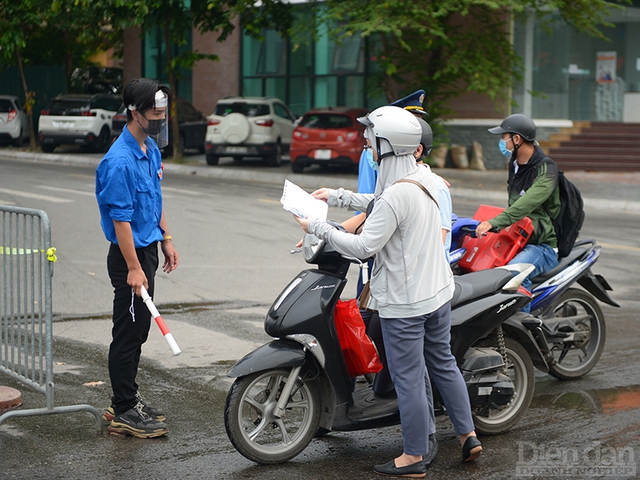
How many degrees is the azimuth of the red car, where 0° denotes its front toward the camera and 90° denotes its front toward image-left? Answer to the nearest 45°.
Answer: approximately 180°

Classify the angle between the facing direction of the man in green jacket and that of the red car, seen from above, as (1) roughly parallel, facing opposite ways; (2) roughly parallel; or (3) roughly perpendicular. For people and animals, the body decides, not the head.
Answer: roughly perpendicular

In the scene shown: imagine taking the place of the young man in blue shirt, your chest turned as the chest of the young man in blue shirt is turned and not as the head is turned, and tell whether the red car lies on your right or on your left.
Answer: on your left

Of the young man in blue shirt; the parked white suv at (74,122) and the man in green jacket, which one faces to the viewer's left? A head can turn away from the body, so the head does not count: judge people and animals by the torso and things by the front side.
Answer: the man in green jacket

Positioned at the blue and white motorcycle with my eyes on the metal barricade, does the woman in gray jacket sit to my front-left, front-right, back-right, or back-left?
front-left

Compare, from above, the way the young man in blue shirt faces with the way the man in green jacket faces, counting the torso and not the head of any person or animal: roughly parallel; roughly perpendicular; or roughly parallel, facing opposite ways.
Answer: roughly parallel, facing opposite ways

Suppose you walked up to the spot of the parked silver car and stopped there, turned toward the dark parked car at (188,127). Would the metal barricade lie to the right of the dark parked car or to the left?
right

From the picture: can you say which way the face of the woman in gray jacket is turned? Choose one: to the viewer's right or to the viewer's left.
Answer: to the viewer's left

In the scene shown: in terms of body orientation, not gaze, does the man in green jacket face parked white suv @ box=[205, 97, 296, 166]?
no

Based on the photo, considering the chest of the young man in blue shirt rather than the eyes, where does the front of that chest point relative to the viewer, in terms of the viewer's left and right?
facing to the right of the viewer

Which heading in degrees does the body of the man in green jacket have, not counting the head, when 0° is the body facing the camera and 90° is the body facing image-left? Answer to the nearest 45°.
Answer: approximately 90°

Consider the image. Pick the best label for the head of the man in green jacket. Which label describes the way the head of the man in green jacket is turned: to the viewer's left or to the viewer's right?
to the viewer's left

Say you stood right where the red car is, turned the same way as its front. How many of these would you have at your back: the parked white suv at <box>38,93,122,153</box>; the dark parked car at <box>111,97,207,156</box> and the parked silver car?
0

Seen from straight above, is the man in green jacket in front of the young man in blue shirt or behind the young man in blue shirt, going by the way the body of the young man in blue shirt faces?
in front

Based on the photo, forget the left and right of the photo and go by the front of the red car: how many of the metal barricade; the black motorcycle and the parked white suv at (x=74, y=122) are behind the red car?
2
